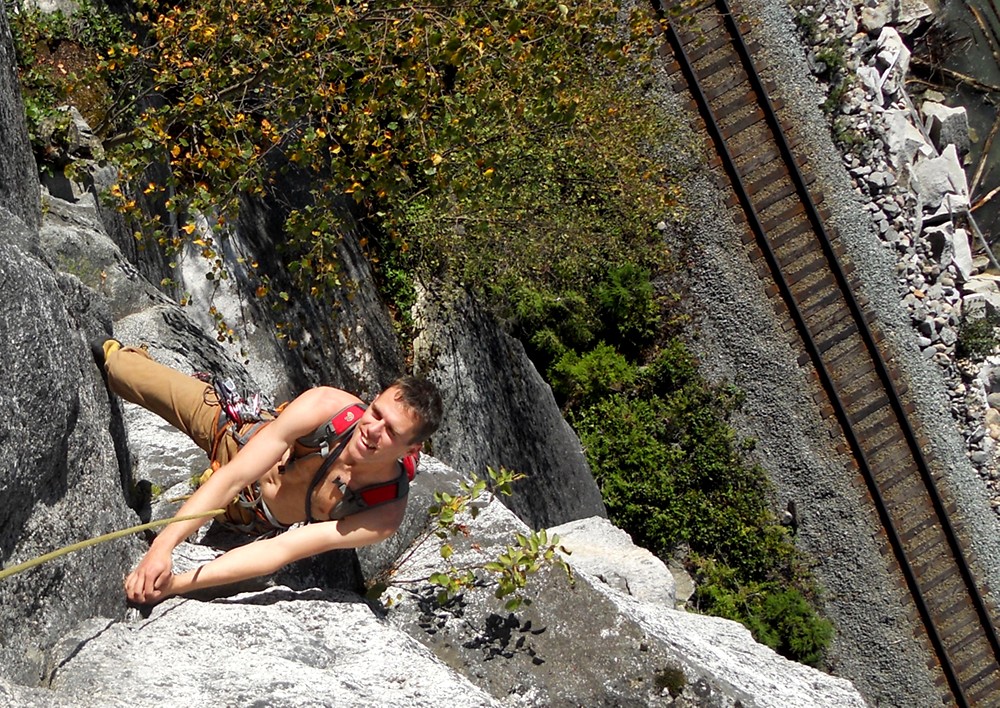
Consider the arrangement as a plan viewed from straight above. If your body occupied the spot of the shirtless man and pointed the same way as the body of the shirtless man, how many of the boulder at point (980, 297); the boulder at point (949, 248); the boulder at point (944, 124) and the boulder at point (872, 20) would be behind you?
4

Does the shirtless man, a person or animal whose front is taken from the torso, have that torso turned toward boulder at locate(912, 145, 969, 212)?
no

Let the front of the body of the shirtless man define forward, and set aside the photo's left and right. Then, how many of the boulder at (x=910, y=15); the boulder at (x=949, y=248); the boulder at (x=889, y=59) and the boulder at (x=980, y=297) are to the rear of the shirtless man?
4

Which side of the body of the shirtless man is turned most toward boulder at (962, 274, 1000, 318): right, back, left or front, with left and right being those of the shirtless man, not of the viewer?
back

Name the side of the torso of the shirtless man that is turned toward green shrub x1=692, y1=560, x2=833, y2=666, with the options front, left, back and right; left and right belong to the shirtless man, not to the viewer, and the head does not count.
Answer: back

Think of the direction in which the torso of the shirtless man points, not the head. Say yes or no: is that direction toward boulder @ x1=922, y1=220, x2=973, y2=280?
no

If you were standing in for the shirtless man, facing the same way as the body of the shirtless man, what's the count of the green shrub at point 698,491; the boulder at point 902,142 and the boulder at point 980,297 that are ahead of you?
0

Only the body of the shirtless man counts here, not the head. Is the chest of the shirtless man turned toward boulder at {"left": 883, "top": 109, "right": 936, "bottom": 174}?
no

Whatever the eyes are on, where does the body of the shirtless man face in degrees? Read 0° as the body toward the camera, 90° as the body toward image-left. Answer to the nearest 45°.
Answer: approximately 45°

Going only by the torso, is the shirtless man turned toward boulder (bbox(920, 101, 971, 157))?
no

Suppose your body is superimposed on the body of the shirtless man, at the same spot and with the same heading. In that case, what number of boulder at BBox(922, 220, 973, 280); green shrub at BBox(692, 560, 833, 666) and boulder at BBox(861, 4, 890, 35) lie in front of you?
0

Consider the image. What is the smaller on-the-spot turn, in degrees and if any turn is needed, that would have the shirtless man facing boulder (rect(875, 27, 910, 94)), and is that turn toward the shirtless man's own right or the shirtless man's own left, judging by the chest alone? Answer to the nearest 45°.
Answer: approximately 180°

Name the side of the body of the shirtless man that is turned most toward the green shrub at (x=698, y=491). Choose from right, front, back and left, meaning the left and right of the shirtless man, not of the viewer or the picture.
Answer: back
